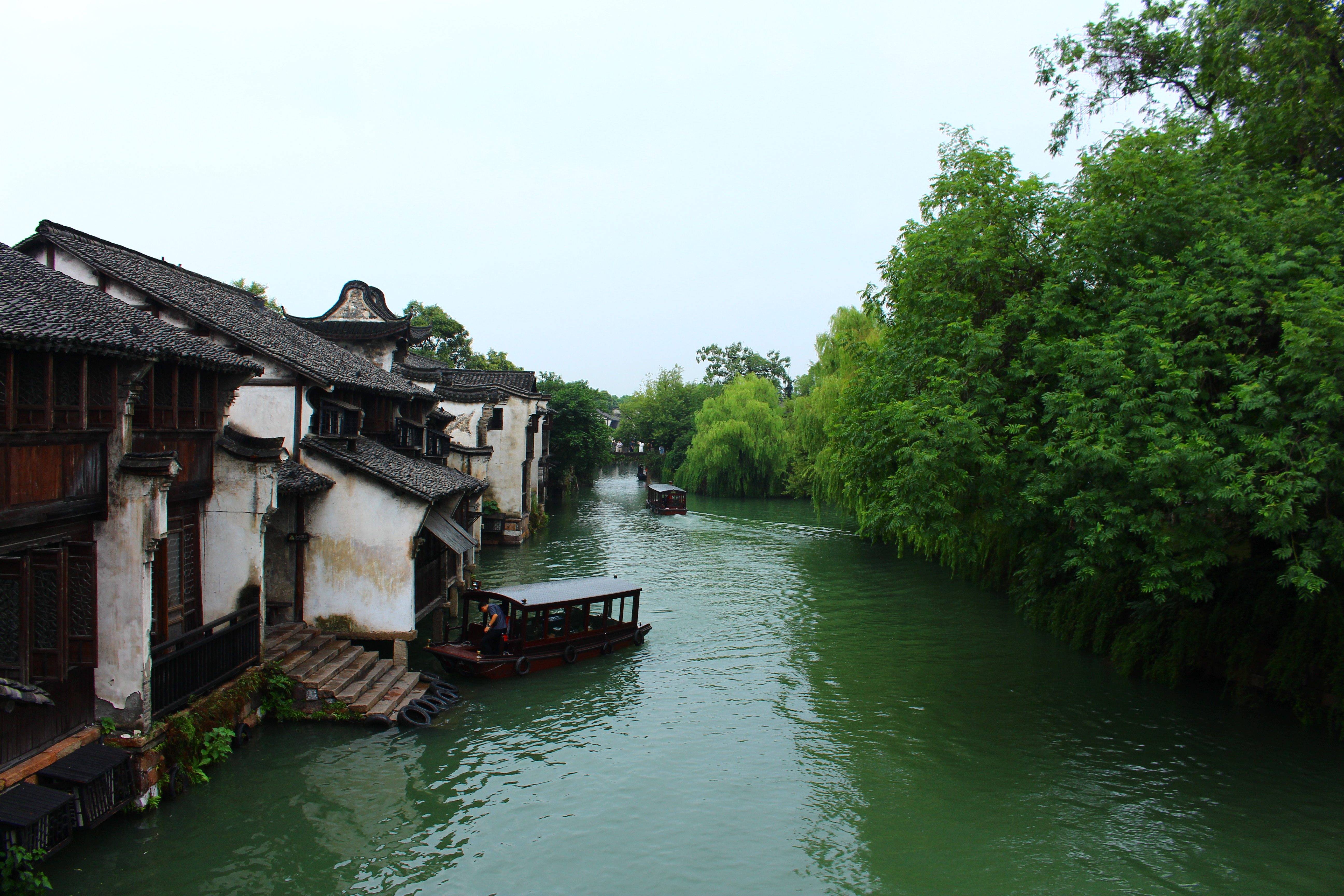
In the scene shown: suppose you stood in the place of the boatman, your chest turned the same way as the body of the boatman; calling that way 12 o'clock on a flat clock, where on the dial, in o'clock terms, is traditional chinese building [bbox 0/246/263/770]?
The traditional chinese building is roughly at 10 o'clock from the boatman.

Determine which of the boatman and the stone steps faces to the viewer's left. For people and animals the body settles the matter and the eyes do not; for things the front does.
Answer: the boatman

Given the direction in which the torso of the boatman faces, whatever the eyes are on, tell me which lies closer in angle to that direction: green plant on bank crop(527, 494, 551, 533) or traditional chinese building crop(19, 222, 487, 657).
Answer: the traditional chinese building

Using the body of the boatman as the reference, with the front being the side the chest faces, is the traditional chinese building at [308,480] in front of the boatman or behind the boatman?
in front

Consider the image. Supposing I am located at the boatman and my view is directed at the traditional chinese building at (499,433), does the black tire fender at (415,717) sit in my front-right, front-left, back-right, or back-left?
back-left

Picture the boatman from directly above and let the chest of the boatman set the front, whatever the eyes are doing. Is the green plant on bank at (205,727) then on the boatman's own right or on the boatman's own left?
on the boatman's own left

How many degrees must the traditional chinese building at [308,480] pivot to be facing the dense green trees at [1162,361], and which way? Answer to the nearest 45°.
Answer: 0° — it already faces it

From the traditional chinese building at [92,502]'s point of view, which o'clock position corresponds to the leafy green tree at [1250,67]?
The leafy green tree is roughly at 11 o'clock from the traditional chinese building.

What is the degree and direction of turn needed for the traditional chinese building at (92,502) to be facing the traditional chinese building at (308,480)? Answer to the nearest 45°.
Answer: approximately 90° to its left
